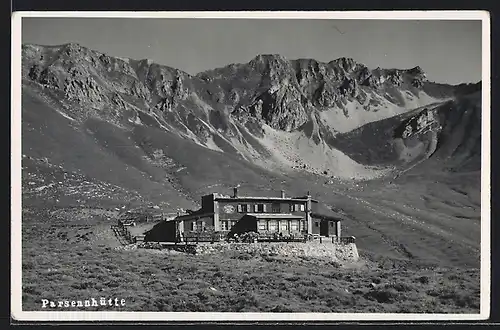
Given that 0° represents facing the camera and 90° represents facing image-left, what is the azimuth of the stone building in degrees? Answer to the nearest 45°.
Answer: approximately 0°
